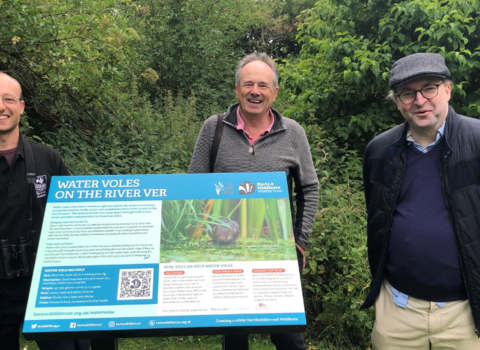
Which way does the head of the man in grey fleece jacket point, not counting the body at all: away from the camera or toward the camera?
toward the camera

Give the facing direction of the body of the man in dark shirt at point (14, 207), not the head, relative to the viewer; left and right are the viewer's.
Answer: facing the viewer

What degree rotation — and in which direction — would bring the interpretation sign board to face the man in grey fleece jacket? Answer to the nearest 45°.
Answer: approximately 135° to its left

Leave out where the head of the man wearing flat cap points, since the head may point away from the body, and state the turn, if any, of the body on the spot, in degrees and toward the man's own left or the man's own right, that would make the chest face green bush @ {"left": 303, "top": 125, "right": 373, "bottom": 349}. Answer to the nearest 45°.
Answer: approximately 135° to the man's own right

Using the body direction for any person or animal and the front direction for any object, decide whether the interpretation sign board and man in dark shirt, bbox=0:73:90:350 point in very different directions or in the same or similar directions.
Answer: same or similar directions

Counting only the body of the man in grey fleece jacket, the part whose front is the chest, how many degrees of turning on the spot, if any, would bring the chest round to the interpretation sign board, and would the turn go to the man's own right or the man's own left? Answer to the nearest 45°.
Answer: approximately 45° to the man's own right

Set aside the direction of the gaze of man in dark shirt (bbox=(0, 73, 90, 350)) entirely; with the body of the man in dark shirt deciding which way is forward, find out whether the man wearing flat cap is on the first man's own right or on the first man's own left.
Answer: on the first man's own left

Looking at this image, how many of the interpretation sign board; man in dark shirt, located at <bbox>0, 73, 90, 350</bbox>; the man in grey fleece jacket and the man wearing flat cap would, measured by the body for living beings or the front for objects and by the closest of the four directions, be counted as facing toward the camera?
4

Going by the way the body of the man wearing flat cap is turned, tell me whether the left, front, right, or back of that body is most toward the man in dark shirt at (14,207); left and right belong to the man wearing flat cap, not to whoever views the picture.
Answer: right

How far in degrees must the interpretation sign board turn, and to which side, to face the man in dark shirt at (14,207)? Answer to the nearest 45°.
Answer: approximately 135° to its right

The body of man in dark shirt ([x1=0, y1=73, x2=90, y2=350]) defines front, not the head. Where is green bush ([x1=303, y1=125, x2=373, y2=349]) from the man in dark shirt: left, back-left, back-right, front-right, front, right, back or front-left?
left

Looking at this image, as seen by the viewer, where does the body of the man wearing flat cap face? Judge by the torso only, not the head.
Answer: toward the camera
